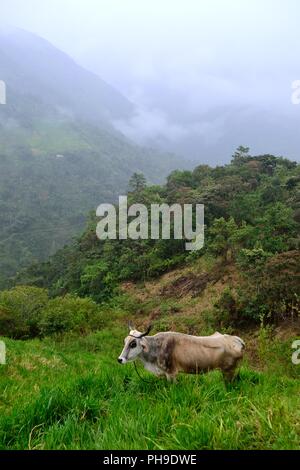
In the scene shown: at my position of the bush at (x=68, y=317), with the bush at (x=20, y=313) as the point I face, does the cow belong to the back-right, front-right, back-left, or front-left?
back-left

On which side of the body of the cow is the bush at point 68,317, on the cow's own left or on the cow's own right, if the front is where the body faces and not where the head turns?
on the cow's own right

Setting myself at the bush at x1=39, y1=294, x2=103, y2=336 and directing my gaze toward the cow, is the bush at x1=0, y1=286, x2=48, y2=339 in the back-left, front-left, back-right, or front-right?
back-right

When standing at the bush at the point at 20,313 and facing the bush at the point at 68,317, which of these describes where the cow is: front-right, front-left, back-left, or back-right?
front-right

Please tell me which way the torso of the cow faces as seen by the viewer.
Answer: to the viewer's left

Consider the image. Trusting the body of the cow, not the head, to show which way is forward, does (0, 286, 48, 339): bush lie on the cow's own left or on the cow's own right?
on the cow's own right
